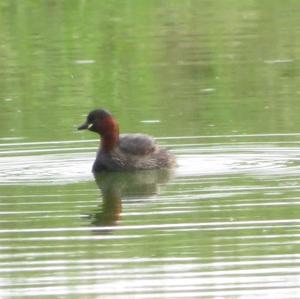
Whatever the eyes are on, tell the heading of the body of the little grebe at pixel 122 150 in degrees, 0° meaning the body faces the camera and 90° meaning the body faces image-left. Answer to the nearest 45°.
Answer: approximately 90°
